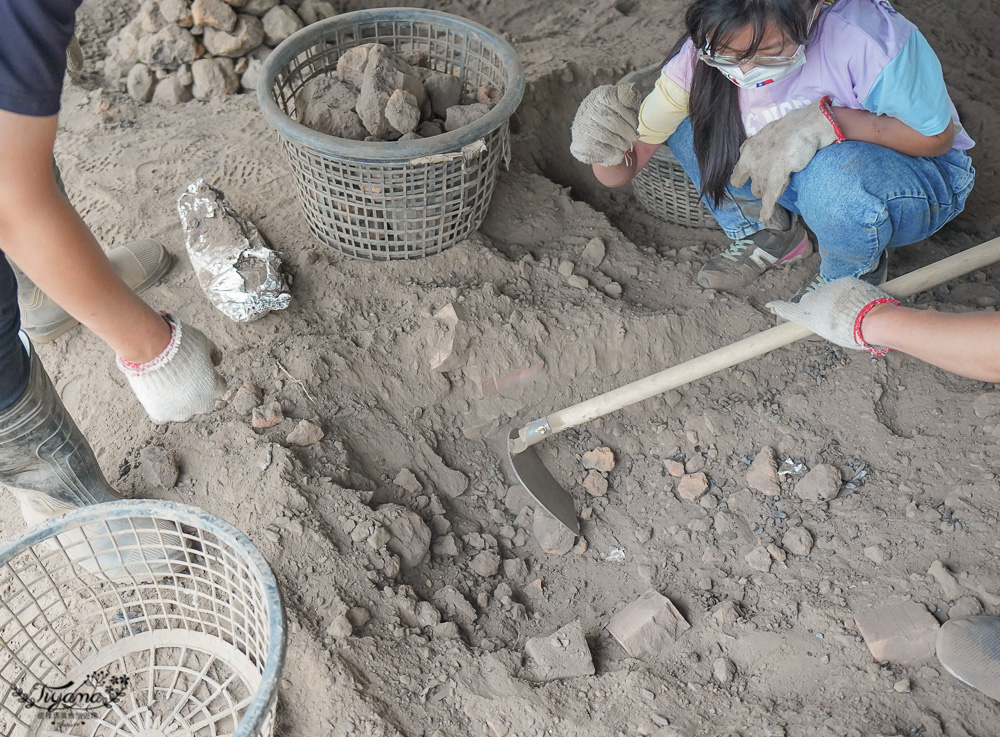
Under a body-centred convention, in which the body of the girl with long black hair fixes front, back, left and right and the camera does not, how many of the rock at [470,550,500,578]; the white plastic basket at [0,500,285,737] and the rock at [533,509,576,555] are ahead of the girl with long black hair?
3

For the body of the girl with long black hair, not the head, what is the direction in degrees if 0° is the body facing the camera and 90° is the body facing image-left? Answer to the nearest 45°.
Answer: approximately 45°

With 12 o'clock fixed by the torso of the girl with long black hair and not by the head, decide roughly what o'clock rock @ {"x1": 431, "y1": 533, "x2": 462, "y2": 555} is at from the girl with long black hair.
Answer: The rock is roughly at 12 o'clock from the girl with long black hair.

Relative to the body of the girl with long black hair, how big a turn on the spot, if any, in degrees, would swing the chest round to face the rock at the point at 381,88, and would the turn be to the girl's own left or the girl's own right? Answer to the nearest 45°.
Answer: approximately 45° to the girl's own right

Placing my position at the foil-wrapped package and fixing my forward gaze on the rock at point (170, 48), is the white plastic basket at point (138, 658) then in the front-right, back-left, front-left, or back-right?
back-left
